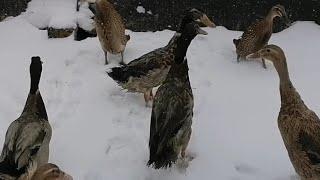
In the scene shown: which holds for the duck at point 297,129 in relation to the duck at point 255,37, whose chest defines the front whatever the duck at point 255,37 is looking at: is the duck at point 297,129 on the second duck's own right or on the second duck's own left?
on the second duck's own right

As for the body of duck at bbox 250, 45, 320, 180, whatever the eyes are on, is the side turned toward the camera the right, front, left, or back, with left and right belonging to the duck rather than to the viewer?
left

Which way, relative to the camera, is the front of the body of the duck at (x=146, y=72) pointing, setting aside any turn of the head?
to the viewer's right

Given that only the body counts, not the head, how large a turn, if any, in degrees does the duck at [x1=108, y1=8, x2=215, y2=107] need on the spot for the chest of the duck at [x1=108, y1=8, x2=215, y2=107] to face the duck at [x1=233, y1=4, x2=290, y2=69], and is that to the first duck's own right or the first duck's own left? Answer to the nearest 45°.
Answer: approximately 45° to the first duck's own left

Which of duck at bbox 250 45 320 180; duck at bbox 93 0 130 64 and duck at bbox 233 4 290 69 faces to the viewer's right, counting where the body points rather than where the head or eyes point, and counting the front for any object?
duck at bbox 233 4 290 69

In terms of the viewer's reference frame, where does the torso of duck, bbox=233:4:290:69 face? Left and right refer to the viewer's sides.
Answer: facing to the right of the viewer

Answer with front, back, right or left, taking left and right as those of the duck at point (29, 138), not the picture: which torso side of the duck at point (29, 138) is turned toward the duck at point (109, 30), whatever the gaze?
front

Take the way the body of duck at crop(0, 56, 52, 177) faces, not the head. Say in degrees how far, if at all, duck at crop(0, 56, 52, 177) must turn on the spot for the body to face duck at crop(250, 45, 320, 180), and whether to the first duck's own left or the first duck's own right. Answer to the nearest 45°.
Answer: approximately 45° to the first duck's own right

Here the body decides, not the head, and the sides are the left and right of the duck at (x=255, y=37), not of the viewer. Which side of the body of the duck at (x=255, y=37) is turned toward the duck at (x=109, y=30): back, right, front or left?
back

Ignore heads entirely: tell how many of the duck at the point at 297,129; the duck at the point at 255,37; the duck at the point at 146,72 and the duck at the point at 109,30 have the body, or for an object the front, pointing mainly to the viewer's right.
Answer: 2
